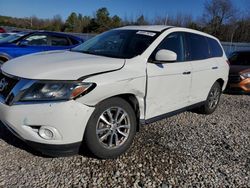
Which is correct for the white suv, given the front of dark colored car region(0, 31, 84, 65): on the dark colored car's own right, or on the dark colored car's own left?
on the dark colored car's own left

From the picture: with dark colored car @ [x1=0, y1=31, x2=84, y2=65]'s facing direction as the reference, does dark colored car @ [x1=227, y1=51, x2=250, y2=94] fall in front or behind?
behind

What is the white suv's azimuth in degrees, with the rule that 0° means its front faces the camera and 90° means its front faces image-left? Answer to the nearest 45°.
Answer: approximately 45°

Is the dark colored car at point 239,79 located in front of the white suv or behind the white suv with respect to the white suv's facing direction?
behind

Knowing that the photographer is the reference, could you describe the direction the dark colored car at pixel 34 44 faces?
facing to the left of the viewer

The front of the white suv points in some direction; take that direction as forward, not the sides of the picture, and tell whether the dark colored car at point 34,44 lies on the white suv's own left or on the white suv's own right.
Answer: on the white suv's own right
